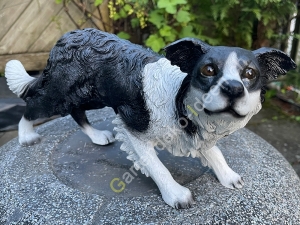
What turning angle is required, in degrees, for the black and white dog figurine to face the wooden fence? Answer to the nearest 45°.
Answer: approximately 180°
